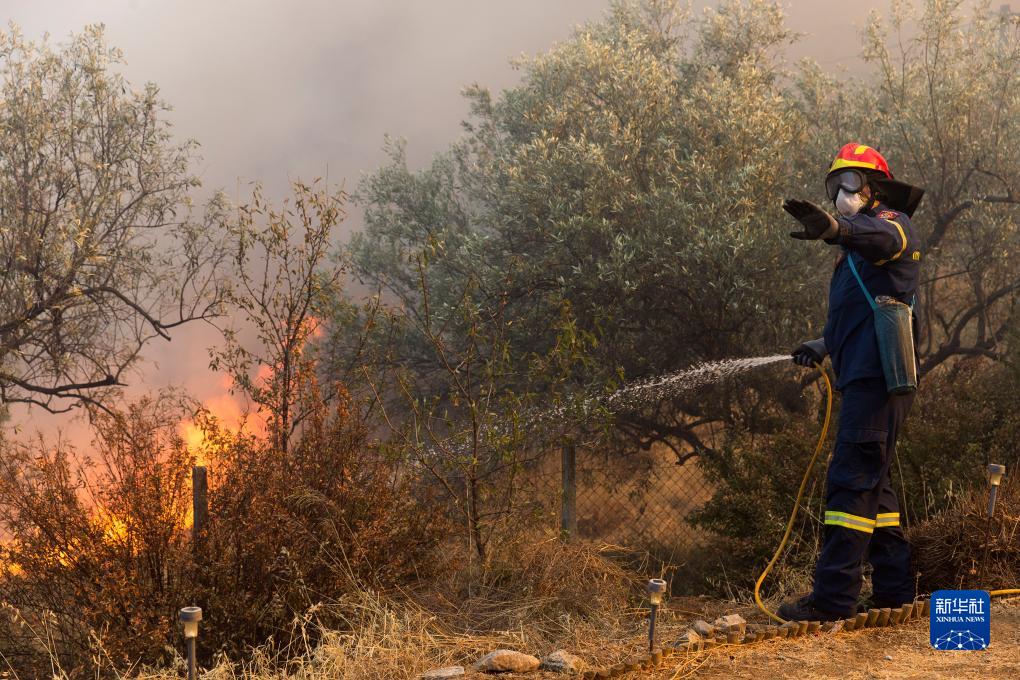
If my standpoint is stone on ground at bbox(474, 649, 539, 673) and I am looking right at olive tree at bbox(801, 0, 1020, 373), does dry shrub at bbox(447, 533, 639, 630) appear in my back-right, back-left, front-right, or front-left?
front-left

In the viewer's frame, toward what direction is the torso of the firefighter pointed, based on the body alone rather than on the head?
to the viewer's left

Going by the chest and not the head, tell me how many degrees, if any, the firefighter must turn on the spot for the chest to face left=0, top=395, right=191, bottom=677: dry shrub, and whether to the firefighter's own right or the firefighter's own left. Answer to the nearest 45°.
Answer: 0° — they already face it

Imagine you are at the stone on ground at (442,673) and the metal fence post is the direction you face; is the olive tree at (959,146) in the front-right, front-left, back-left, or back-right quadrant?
front-right

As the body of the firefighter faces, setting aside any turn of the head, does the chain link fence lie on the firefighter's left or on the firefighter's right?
on the firefighter's right

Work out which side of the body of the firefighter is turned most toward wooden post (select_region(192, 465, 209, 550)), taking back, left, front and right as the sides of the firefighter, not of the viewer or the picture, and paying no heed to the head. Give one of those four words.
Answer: front

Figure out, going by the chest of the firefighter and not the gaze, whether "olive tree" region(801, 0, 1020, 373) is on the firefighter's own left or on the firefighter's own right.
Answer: on the firefighter's own right

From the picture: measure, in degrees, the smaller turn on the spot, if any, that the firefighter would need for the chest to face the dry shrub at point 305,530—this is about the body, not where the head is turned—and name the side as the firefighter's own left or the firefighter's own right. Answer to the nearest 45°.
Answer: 0° — they already face it

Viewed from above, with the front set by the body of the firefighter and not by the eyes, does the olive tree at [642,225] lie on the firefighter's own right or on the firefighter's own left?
on the firefighter's own right

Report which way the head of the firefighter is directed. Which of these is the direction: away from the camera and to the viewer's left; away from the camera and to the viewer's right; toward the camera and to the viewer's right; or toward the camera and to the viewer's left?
toward the camera and to the viewer's left

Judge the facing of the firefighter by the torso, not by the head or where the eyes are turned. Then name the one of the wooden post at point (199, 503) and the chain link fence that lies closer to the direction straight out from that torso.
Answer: the wooden post

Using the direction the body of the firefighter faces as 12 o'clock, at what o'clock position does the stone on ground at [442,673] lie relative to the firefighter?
The stone on ground is roughly at 11 o'clock from the firefighter.
